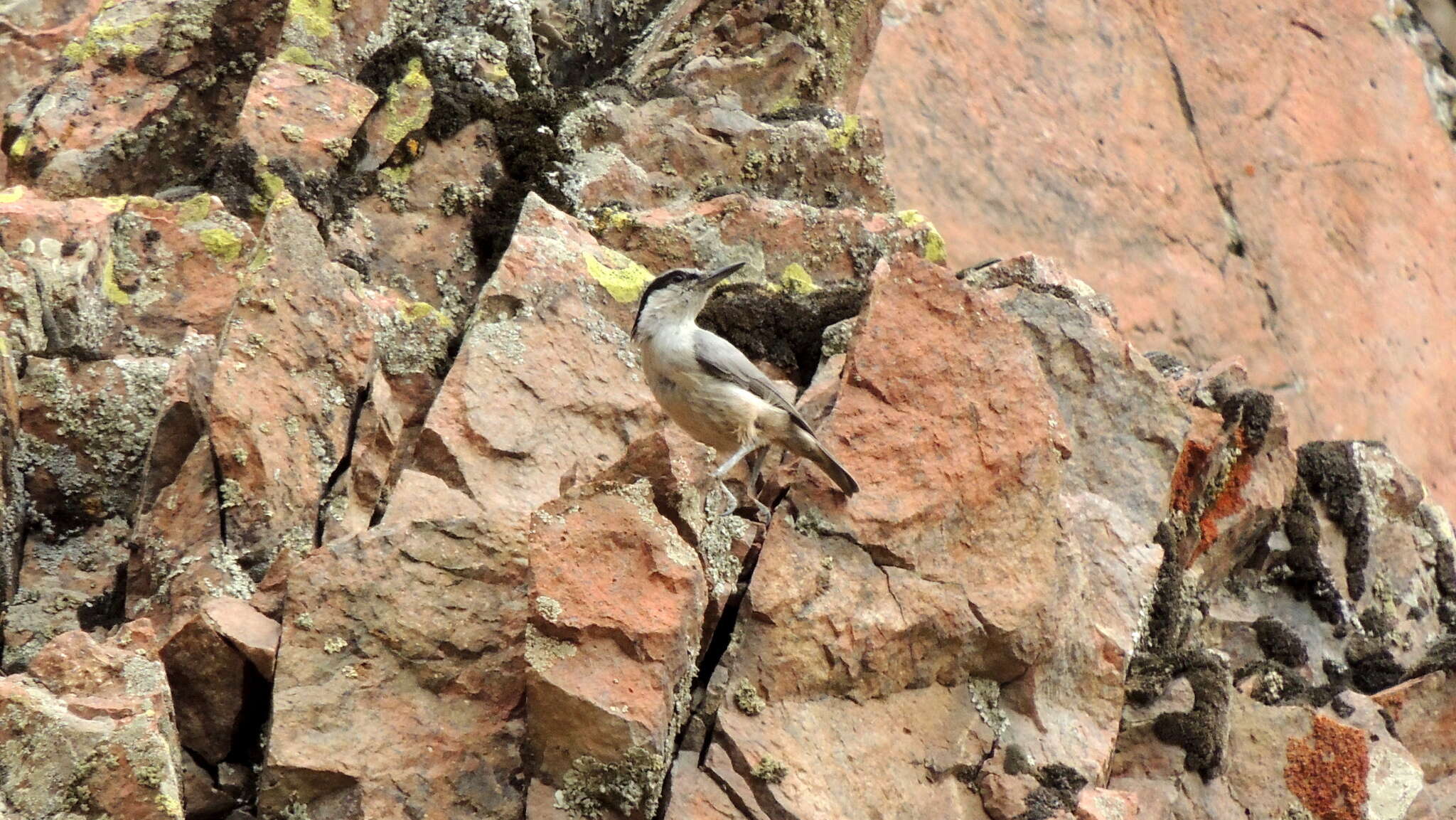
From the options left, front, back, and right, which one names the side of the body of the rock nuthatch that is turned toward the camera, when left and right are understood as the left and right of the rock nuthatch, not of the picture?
left

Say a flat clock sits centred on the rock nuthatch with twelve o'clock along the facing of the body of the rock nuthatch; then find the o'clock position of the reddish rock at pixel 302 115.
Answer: The reddish rock is roughly at 1 o'clock from the rock nuthatch.

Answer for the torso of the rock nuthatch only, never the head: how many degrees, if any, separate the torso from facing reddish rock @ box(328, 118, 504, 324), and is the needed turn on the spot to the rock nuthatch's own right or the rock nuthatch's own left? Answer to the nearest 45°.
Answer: approximately 45° to the rock nuthatch's own right

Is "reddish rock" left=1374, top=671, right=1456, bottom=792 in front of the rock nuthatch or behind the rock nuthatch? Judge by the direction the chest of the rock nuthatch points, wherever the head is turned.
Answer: behind

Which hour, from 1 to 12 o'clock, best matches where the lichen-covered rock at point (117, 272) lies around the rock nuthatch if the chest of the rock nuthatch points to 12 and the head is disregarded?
The lichen-covered rock is roughly at 12 o'clock from the rock nuthatch.

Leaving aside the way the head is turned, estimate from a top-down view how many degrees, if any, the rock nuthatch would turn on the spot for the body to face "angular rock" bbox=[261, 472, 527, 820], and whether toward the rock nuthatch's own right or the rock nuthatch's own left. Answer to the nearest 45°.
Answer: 0° — it already faces it

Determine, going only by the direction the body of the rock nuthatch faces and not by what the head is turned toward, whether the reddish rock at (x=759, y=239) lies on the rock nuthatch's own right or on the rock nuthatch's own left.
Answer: on the rock nuthatch's own right

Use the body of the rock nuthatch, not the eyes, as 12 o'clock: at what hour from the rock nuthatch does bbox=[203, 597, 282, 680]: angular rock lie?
The angular rock is roughly at 12 o'clock from the rock nuthatch.

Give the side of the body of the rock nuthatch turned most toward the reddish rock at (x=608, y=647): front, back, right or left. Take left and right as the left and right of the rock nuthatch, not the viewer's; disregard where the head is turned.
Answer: left

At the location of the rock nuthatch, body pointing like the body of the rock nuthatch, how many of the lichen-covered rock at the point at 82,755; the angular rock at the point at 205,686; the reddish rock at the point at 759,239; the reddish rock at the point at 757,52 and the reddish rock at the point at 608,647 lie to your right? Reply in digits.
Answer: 2

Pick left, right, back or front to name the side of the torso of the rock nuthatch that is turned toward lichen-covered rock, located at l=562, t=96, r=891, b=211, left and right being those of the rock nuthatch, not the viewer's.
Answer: right

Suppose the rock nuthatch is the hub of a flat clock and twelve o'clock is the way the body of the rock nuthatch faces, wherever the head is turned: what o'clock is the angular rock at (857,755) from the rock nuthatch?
The angular rock is roughly at 8 o'clock from the rock nuthatch.

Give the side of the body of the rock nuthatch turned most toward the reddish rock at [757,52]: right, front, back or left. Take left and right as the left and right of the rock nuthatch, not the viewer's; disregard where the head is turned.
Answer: right

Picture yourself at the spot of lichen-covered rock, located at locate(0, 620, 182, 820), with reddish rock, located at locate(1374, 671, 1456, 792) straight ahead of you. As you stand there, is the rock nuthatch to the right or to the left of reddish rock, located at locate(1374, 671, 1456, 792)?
left
